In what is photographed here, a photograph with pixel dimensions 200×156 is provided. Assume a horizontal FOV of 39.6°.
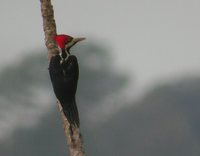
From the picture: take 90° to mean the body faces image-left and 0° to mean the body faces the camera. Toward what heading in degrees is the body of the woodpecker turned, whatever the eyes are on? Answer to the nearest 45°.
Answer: approximately 180°
